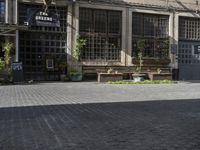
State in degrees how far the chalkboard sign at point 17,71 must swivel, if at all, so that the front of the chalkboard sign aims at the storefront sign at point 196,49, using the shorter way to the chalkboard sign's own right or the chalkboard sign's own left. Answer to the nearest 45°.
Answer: approximately 90° to the chalkboard sign's own left

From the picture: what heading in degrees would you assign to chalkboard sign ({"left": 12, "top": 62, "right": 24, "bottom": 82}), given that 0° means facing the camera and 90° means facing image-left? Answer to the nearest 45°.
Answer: approximately 0°

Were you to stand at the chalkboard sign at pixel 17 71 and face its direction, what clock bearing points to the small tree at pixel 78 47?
The small tree is roughly at 8 o'clock from the chalkboard sign.

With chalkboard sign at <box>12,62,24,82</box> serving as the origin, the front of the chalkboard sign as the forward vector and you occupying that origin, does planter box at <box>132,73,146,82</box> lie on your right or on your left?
on your left

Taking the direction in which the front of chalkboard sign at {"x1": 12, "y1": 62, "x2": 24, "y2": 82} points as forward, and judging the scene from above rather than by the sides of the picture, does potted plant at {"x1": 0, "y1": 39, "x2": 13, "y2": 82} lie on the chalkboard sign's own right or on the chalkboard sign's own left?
on the chalkboard sign's own right

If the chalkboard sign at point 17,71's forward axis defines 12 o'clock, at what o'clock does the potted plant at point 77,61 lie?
The potted plant is roughly at 8 o'clock from the chalkboard sign.
